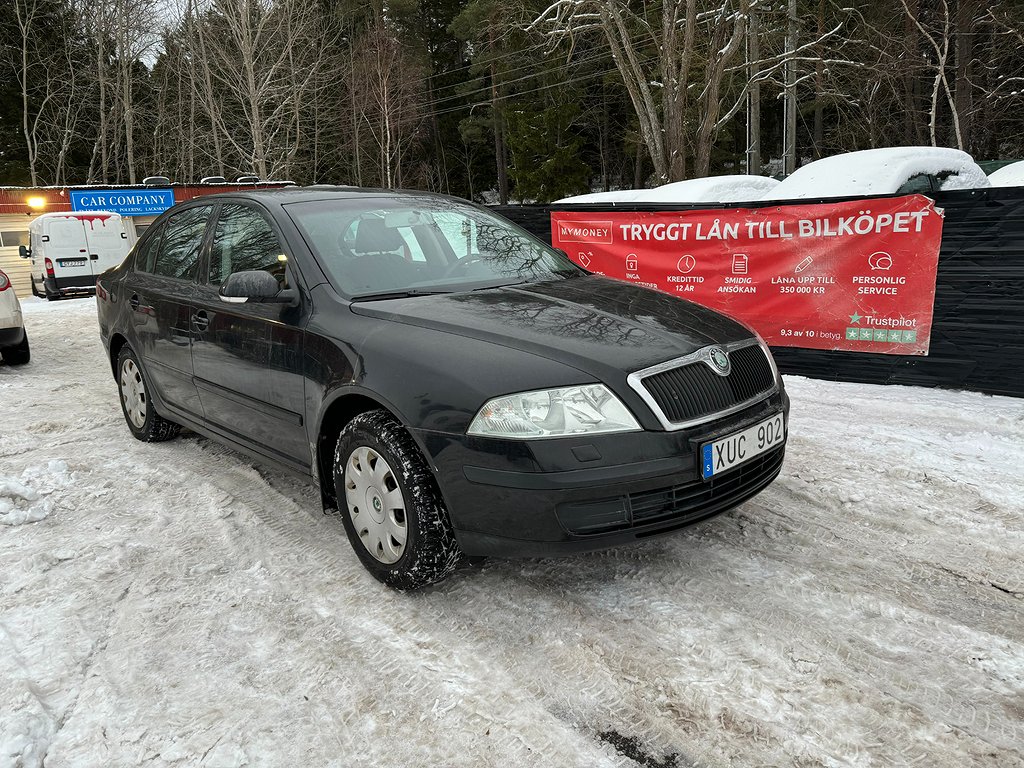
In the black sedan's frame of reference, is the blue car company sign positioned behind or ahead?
behind

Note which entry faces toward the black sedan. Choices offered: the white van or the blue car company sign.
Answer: the blue car company sign

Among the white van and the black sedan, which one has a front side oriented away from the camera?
the white van

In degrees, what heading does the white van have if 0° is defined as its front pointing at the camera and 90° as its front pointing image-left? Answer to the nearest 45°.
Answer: approximately 180°

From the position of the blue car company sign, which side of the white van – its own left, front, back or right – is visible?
front

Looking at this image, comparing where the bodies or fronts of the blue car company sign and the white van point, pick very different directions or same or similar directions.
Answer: very different directions

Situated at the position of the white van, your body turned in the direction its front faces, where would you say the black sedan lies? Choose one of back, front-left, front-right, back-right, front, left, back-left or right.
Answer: back

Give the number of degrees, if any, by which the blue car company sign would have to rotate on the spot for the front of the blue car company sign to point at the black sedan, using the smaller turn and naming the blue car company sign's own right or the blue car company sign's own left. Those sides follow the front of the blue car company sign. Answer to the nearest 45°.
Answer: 0° — it already faces it

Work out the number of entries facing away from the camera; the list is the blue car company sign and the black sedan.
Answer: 0

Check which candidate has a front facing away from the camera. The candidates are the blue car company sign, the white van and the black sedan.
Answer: the white van

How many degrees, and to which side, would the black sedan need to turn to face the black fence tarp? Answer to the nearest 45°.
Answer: approximately 90° to its left

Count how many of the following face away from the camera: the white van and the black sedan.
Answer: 1

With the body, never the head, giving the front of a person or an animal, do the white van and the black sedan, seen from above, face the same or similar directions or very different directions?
very different directions

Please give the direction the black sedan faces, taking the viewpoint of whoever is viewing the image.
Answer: facing the viewer and to the right of the viewer

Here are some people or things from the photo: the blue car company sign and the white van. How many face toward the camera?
1
